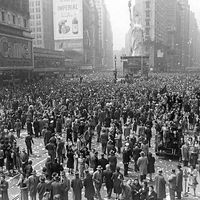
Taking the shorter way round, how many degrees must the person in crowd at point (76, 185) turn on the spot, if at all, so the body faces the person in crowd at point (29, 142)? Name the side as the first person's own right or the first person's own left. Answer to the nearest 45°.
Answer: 0° — they already face them

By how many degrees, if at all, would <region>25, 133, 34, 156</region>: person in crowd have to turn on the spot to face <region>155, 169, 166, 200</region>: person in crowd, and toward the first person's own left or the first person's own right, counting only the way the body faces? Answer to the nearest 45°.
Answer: approximately 135° to the first person's own right

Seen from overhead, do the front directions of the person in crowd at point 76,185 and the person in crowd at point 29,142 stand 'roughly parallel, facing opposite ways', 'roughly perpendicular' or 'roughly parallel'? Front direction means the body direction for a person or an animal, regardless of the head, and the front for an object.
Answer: roughly parallel

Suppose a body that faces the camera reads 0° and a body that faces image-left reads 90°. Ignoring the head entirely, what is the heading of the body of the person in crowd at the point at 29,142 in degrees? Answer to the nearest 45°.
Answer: approximately 180°

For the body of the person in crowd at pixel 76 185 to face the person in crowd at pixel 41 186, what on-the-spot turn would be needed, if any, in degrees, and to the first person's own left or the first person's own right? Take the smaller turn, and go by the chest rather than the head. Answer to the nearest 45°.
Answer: approximately 90° to the first person's own left

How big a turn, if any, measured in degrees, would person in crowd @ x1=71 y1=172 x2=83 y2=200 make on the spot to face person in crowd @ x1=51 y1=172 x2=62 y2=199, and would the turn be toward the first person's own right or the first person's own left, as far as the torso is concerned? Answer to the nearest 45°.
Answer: approximately 135° to the first person's own left

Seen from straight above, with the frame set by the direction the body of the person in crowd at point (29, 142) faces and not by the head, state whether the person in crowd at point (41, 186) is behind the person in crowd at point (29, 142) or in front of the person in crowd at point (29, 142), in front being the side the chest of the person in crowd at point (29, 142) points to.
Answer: behind

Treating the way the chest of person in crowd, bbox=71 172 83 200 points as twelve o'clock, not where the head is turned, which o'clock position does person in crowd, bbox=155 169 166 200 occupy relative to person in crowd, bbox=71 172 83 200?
person in crowd, bbox=155 169 166 200 is roughly at 3 o'clock from person in crowd, bbox=71 172 83 200.

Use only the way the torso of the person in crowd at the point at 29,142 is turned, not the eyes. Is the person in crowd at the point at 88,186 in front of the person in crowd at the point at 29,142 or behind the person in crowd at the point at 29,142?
behind

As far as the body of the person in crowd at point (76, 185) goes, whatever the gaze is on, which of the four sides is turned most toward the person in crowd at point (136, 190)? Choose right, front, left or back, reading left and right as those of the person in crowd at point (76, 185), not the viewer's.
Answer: right

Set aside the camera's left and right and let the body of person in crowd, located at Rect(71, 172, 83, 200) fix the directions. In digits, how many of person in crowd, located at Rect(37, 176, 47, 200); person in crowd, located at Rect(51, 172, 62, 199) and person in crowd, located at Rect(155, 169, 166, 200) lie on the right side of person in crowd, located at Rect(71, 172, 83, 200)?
1

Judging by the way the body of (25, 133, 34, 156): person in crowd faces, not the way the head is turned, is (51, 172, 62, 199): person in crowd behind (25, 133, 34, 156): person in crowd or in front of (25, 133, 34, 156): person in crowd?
behind

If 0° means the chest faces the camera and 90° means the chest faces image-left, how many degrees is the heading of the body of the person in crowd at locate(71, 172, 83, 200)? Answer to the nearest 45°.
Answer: approximately 180°

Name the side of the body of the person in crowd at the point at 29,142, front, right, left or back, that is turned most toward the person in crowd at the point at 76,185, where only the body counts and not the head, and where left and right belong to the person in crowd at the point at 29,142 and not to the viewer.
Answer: back
